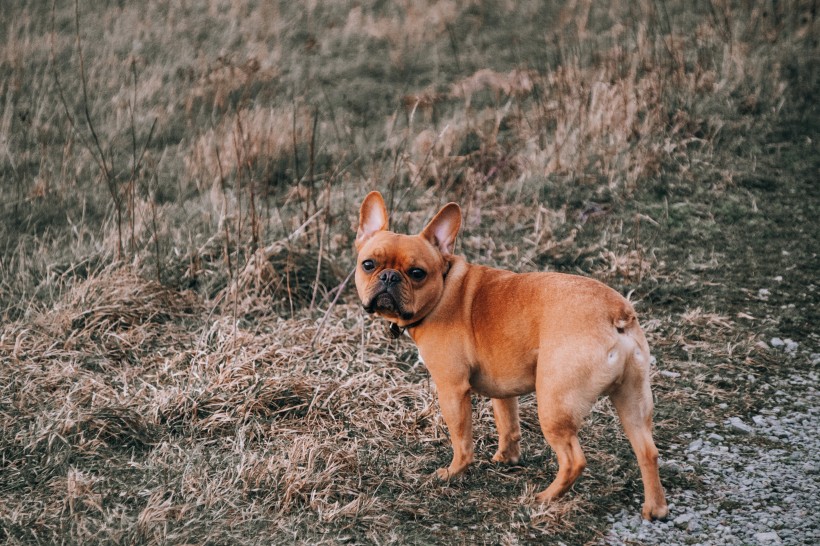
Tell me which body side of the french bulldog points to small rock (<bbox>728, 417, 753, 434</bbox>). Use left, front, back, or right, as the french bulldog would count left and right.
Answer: right

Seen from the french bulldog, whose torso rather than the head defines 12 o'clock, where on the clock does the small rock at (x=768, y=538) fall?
The small rock is roughly at 5 o'clock from the french bulldog.

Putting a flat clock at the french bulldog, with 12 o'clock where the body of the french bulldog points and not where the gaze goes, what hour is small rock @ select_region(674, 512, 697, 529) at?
The small rock is roughly at 5 o'clock from the french bulldog.

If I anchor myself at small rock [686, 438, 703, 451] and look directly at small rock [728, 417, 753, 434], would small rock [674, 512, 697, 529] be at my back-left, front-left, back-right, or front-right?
back-right

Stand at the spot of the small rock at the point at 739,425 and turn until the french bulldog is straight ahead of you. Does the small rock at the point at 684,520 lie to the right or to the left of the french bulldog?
left

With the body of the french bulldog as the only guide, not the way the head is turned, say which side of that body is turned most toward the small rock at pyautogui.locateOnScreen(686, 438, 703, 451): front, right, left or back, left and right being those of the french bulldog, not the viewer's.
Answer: right

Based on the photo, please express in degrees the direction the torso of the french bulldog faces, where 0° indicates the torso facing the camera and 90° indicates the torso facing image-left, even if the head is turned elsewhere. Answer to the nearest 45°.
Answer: approximately 135°

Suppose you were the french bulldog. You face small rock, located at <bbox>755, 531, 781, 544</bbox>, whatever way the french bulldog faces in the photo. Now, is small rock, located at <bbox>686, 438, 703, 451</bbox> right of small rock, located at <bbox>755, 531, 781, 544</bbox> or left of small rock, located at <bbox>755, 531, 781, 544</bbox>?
left
